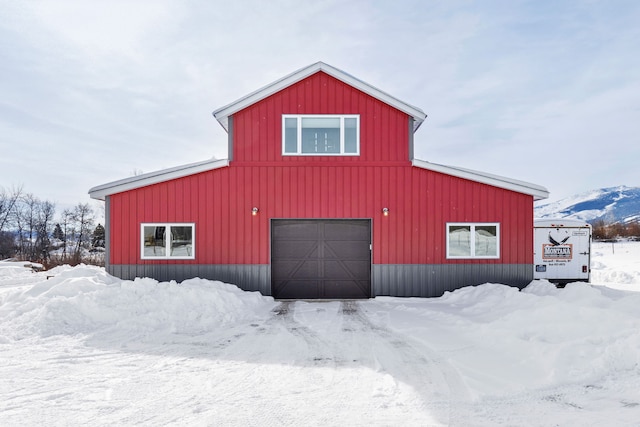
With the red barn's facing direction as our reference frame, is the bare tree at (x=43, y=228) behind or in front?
behind

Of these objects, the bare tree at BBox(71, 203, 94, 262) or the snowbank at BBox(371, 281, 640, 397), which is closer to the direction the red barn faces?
the snowbank

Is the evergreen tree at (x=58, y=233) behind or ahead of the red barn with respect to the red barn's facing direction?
behind

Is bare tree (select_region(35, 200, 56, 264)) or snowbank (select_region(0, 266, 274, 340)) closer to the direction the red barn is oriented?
the snowbank

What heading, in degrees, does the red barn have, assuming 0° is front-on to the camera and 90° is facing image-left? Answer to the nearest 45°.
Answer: approximately 0°
